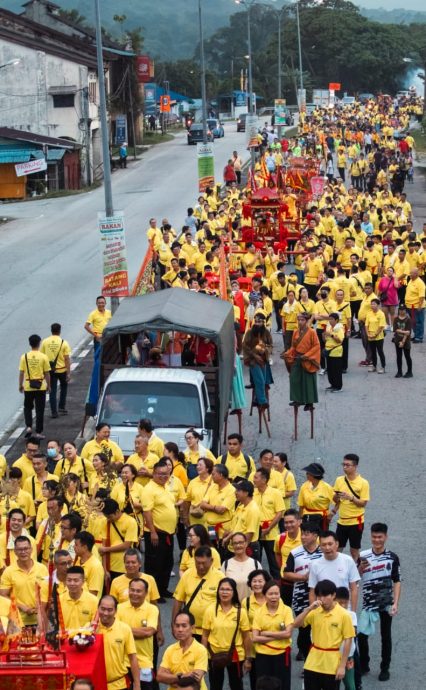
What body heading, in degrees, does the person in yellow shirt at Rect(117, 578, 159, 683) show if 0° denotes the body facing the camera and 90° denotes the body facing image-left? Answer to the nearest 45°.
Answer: approximately 0°

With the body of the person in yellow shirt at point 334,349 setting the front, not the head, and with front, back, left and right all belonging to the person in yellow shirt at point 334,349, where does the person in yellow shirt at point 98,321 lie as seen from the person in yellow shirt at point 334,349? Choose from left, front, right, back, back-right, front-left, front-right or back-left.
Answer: front-right

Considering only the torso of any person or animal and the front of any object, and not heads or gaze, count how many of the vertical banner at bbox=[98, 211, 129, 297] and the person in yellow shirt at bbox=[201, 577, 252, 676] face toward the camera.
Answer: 2

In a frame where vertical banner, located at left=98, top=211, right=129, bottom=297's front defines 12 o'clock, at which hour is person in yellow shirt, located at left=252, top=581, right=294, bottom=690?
The person in yellow shirt is roughly at 12 o'clock from the vertical banner.

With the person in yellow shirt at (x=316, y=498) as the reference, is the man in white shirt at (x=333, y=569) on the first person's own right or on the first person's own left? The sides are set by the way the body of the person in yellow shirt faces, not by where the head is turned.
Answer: on the first person's own left
